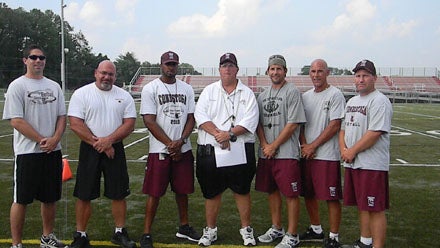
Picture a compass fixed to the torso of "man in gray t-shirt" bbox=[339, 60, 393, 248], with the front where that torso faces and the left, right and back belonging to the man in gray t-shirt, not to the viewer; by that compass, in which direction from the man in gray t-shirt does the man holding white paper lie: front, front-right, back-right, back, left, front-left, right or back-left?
front-right

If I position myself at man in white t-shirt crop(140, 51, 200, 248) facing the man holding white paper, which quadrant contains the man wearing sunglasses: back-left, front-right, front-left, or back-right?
back-right

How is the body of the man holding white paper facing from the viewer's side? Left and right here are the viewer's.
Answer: facing the viewer

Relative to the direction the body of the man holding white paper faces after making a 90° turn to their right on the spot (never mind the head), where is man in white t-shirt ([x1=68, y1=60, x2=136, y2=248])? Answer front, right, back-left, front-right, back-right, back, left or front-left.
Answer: front

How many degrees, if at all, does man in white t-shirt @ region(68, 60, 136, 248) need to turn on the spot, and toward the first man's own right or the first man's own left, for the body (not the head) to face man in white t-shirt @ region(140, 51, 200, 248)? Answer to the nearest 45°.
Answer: approximately 90° to the first man's own left

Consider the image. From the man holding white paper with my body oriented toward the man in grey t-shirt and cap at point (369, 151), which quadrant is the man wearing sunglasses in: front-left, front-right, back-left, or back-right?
back-right

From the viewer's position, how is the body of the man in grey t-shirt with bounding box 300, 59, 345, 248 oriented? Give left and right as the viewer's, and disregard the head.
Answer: facing the viewer and to the left of the viewer

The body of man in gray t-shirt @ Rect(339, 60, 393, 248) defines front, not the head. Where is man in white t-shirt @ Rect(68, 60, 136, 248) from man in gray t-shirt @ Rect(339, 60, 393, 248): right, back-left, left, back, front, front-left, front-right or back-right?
front-right

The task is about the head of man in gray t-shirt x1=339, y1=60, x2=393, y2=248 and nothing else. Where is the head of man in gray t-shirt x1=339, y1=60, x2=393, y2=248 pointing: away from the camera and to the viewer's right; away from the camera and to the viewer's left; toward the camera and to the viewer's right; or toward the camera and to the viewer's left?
toward the camera and to the viewer's left

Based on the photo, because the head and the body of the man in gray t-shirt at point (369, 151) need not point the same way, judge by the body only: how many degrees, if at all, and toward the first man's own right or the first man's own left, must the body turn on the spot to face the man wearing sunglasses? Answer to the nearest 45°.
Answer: approximately 45° to the first man's own right

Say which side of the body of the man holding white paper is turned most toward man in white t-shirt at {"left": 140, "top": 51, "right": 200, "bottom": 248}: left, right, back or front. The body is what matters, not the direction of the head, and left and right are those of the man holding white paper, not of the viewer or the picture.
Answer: right

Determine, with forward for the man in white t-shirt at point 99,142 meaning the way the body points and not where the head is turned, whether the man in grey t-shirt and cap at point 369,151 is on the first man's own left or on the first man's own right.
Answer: on the first man's own left
